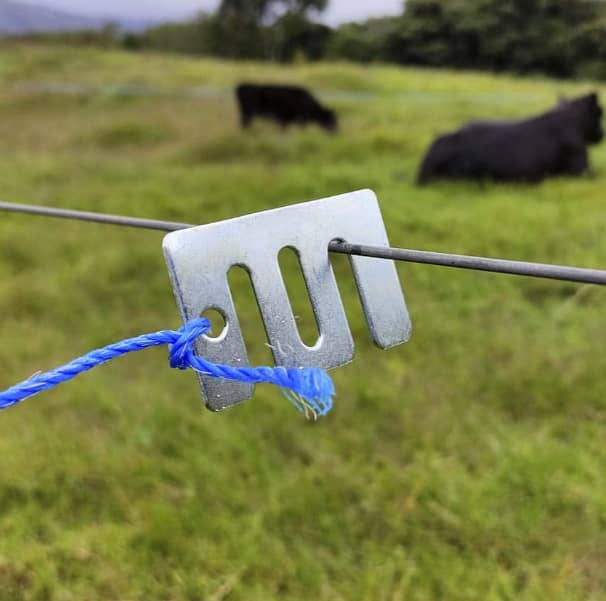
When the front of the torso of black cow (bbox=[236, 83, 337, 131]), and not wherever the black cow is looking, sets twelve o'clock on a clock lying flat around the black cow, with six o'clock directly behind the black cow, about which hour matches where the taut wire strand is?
The taut wire strand is roughly at 3 o'clock from the black cow.

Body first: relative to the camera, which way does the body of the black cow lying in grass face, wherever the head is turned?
to the viewer's right

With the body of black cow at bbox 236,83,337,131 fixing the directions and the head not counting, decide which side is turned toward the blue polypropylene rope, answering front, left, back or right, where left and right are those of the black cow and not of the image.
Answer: right

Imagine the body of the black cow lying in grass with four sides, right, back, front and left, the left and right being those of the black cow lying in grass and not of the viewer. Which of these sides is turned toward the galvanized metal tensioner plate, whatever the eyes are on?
right

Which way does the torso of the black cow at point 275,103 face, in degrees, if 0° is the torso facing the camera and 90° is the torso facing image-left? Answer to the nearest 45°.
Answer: approximately 270°
